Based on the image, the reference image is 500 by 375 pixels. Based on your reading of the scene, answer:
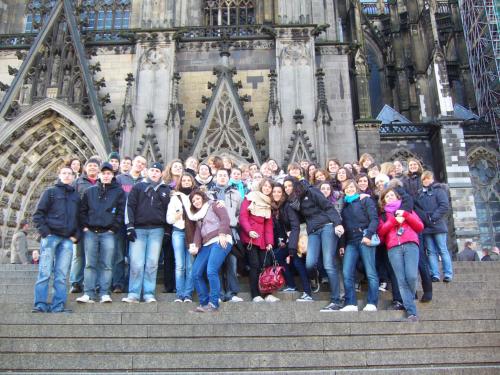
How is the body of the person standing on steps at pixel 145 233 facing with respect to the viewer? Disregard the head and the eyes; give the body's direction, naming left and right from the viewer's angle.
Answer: facing the viewer

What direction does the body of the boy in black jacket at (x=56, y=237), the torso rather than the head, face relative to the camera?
toward the camera

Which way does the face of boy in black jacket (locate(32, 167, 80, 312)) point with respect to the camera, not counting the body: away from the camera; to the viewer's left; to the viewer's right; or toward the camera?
toward the camera

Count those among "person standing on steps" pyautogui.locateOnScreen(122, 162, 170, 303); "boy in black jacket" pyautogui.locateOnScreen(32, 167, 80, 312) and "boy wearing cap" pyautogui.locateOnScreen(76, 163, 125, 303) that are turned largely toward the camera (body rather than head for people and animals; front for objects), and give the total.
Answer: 3

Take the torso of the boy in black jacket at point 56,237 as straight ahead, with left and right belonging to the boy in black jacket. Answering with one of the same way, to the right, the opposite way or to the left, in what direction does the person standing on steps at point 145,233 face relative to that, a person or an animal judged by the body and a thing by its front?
the same way

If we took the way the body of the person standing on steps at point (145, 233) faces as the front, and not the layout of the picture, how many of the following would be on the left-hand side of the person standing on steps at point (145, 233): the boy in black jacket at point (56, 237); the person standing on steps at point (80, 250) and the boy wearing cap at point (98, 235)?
0

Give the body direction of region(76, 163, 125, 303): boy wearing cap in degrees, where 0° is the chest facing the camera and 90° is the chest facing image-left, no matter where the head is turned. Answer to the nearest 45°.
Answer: approximately 0°

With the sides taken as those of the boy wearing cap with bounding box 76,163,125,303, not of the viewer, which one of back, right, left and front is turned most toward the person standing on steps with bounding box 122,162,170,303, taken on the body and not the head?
left

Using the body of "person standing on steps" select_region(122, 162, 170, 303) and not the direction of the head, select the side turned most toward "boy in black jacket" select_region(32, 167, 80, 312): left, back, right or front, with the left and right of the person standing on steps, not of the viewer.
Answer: right

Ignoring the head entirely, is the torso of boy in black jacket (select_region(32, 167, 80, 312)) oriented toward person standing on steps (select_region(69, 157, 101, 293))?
no

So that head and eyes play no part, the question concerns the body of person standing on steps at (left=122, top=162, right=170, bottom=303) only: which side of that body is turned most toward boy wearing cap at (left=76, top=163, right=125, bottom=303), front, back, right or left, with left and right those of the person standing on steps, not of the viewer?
right

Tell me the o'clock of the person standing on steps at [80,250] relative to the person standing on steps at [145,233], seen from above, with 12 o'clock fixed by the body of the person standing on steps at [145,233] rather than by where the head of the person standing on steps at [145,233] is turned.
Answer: the person standing on steps at [80,250] is roughly at 4 o'clock from the person standing on steps at [145,233].

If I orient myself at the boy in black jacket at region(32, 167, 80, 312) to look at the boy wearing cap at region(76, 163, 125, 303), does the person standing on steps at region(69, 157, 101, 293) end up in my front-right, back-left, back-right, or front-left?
front-left

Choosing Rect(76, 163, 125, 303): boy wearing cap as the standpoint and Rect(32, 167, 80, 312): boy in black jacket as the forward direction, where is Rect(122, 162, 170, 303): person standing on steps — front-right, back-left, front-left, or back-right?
back-left

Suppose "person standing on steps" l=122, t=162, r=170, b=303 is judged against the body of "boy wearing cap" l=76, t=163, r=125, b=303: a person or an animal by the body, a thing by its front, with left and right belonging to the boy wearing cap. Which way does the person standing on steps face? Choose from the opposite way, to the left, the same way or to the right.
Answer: the same way

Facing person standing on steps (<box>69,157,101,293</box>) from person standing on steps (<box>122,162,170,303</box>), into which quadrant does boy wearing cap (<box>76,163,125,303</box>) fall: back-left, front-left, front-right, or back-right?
front-left

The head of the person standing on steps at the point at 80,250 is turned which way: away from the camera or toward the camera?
toward the camera

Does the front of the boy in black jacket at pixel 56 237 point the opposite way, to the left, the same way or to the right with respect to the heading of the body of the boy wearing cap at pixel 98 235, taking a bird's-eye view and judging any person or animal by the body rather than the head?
the same way
